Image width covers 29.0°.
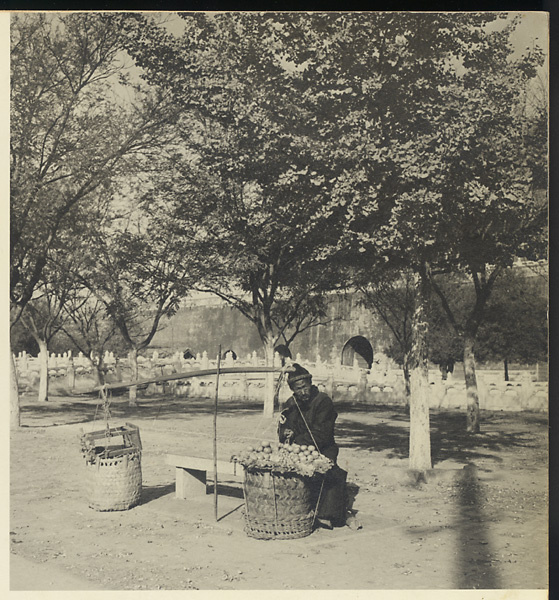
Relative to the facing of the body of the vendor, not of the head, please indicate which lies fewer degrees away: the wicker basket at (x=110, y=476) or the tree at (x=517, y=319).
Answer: the wicker basket

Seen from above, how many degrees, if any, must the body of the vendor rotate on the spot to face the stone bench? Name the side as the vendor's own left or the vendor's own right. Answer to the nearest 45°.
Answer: approximately 90° to the vendor's own right

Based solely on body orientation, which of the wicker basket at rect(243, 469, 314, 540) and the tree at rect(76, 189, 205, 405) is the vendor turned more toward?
the wicker basket

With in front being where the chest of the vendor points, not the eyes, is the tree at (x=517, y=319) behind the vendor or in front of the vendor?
behind

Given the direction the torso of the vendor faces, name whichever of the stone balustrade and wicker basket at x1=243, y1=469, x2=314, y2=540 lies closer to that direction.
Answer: the wicker basket

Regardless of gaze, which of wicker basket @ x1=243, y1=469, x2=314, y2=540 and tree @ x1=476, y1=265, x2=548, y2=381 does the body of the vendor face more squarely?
the wicker basket

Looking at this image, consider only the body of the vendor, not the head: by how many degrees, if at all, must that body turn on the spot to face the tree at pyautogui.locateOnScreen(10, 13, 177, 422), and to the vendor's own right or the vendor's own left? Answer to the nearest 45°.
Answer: approximately 90° to the vendor's own right

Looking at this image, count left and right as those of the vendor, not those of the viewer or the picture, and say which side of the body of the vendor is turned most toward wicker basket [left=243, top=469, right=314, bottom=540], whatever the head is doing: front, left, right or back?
front

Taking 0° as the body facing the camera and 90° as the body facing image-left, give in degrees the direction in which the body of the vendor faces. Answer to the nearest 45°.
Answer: approximately 45°
